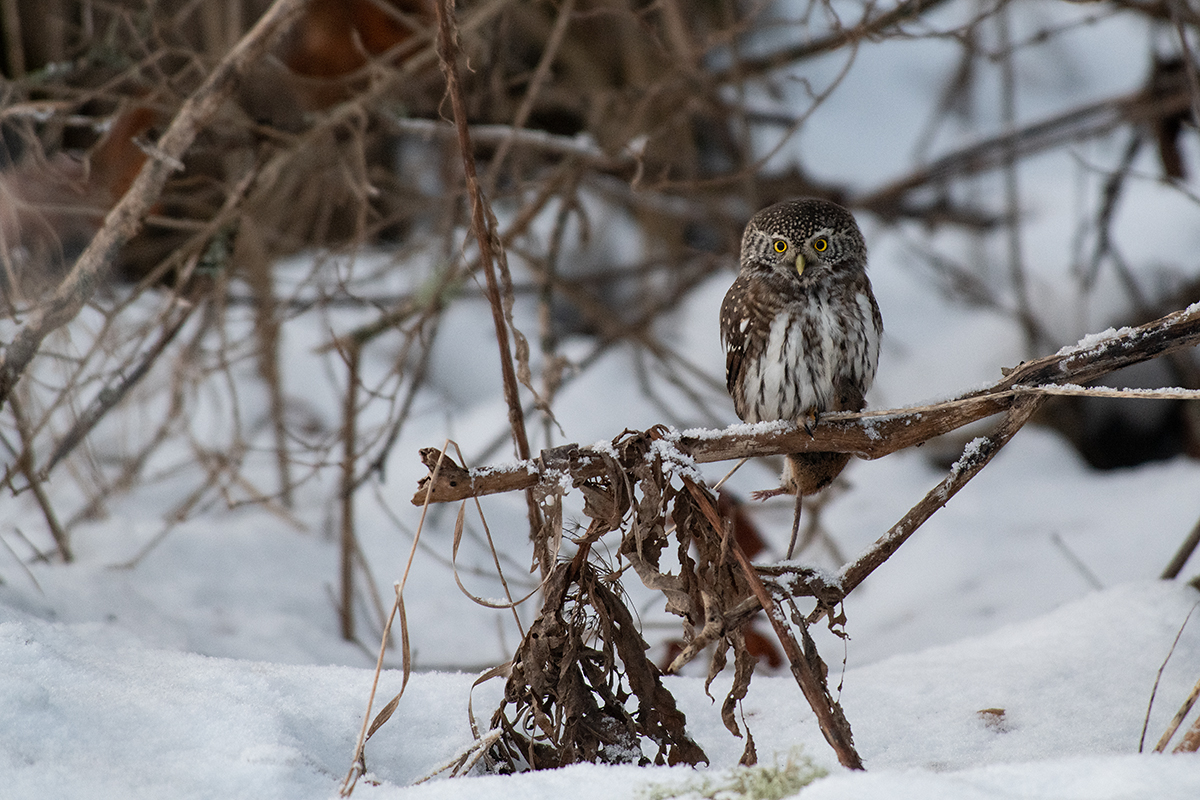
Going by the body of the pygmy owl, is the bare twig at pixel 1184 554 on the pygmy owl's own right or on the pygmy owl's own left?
on the pygmy owl's own left

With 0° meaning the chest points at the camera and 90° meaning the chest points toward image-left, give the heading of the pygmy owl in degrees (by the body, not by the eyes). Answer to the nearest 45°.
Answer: approximately 0°
